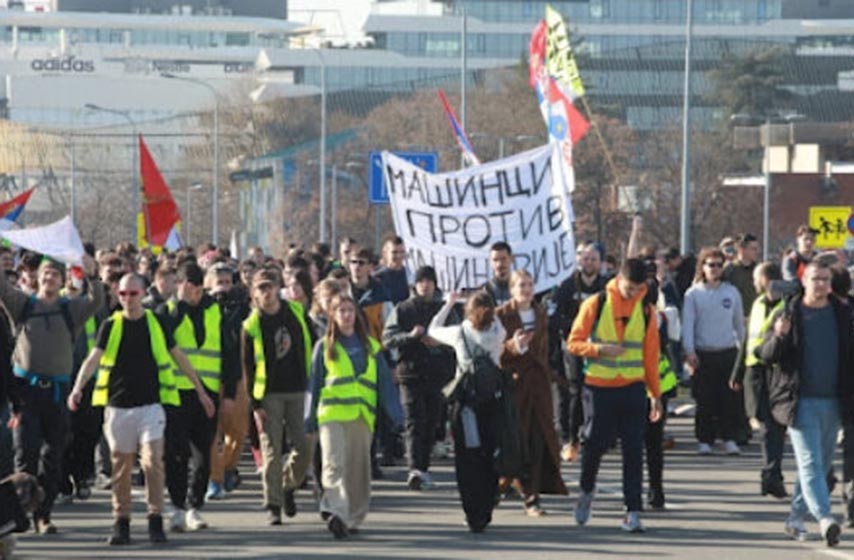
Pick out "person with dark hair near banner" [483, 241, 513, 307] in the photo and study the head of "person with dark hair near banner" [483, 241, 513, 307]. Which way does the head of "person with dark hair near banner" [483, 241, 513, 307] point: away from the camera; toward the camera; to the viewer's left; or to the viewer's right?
toward the camera

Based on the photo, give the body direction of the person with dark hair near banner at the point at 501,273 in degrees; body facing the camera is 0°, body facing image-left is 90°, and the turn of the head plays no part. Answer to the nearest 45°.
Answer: approximately 0°

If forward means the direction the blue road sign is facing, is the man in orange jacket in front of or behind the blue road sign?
in front

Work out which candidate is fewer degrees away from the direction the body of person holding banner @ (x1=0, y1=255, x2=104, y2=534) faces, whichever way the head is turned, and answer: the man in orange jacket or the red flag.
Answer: the man in orange jacket

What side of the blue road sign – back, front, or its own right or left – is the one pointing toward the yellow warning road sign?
left

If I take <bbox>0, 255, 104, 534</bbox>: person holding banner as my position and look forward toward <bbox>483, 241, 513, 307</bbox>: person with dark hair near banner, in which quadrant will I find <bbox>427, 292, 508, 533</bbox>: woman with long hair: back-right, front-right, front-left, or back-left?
front-right

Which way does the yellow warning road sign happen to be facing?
toward the camera

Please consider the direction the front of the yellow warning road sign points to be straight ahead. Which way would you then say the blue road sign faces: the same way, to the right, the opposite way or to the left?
the same way

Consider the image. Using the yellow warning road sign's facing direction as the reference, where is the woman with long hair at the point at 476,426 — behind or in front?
in front

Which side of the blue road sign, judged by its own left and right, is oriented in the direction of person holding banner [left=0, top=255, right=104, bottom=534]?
front

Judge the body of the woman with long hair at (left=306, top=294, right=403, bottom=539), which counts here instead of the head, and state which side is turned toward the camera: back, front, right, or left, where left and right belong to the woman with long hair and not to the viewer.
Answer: front

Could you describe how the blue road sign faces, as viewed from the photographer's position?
facing the viewer

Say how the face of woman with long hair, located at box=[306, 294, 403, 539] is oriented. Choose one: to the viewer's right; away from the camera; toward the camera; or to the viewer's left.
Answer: toward the camera

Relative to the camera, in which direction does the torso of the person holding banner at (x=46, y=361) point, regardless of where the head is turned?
toward the camera

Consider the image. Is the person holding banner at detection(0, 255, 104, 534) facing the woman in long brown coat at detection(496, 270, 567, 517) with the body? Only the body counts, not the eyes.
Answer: no

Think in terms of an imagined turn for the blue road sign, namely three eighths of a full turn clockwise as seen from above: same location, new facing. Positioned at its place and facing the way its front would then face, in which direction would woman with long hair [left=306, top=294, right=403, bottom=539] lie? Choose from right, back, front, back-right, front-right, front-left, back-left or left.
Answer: back-left
